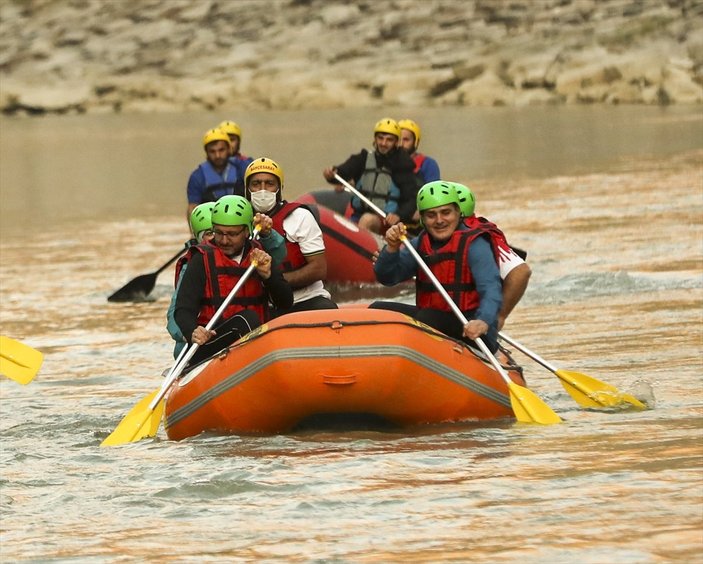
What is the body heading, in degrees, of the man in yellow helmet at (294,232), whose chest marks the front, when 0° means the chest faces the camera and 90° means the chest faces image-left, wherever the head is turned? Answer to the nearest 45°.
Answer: approximately 45°

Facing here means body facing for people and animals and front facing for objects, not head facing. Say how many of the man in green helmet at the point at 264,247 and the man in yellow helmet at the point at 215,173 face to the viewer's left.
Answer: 0

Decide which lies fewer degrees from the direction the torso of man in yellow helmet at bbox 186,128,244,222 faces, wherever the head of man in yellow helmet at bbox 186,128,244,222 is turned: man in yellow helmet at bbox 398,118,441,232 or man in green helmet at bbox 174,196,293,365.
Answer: the man in green helmet

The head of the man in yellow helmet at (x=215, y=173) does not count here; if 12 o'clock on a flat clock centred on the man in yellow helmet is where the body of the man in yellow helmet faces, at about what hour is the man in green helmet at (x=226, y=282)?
The man in green helmet is roughly at 12 o'clock from the man in yellow helmet.

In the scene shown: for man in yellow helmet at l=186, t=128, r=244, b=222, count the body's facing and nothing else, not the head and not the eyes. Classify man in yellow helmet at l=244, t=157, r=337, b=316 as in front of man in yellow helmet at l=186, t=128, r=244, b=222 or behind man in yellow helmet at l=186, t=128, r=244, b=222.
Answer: in front

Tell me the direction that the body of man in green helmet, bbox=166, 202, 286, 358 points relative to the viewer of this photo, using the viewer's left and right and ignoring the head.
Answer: facing the viewer and to the right of the viewer

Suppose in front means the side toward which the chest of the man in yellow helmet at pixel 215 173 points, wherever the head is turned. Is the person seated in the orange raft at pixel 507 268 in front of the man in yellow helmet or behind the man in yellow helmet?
in front

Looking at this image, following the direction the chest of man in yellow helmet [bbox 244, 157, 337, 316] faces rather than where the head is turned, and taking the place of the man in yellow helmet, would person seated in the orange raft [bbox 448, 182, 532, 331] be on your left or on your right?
on your left

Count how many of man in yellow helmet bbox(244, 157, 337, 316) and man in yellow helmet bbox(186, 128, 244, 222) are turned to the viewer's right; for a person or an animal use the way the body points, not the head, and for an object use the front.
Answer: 0

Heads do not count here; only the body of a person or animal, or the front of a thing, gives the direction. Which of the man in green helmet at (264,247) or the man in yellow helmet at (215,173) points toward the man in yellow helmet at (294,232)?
the man in yellow helmet at (215,173)

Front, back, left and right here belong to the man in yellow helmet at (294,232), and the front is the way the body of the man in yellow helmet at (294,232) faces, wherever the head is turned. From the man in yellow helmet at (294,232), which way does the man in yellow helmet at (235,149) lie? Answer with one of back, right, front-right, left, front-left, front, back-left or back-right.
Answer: back-right

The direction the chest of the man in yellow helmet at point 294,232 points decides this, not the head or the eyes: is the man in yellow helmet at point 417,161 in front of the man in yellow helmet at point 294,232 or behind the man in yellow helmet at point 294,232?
behind

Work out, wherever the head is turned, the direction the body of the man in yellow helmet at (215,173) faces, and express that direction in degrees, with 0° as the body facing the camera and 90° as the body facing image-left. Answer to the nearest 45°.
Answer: approximately 0°
